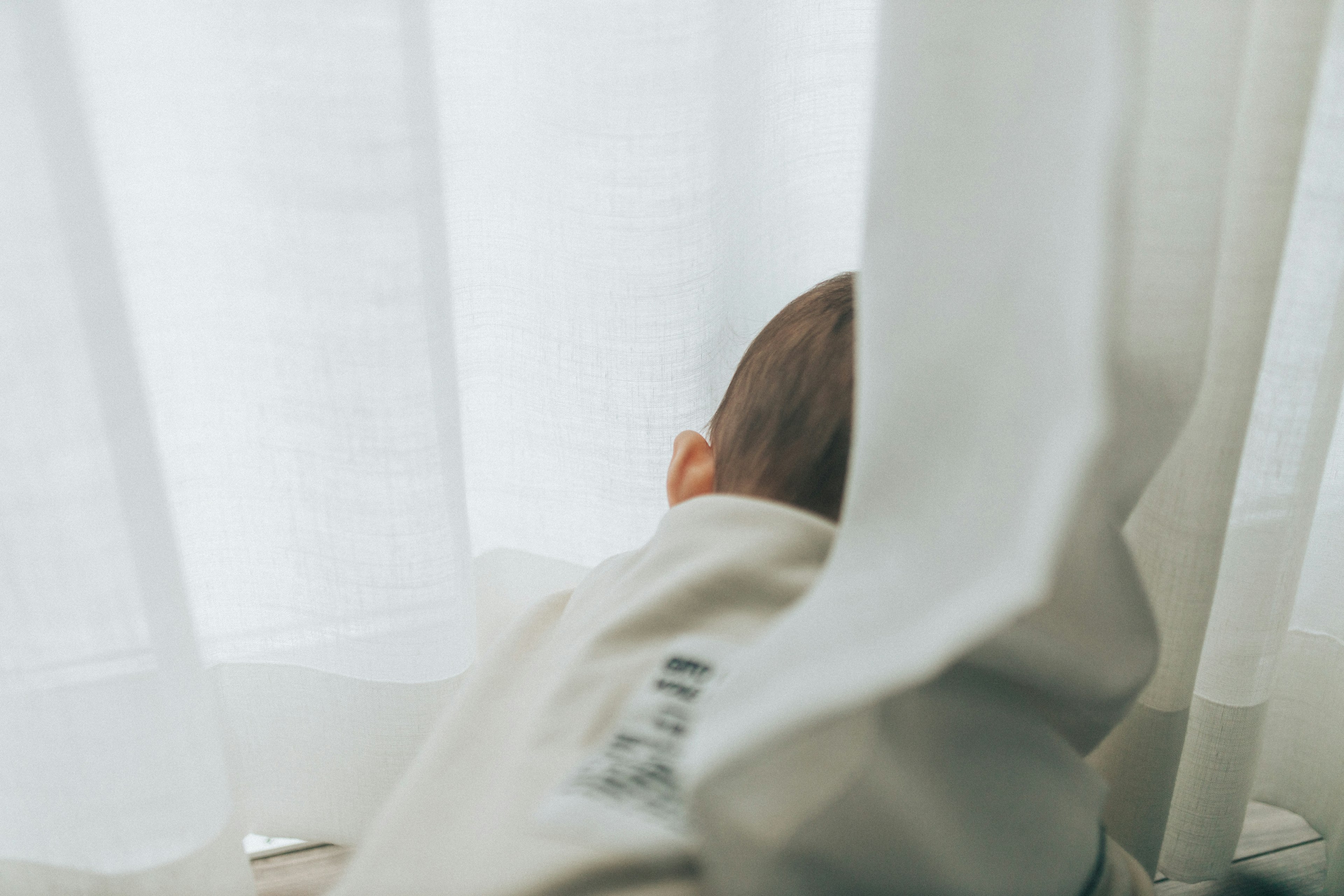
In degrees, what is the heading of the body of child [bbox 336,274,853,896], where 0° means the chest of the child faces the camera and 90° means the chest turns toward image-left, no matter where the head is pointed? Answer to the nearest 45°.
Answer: approximately 180°
